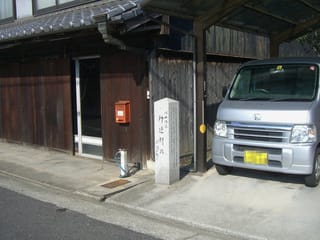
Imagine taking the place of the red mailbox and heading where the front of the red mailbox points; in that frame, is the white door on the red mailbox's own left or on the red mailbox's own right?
on the red mailbox's own right

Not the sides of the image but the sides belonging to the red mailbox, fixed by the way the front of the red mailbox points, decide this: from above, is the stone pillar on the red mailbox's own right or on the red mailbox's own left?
on the red mailbox's own left

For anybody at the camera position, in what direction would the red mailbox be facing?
facing the viewer and to the left of the viewer

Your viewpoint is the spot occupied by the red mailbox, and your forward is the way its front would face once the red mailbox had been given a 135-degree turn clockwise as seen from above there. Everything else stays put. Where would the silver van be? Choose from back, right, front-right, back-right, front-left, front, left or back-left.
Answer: back-right

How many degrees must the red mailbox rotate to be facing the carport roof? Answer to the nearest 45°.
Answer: approximately 135° to its left

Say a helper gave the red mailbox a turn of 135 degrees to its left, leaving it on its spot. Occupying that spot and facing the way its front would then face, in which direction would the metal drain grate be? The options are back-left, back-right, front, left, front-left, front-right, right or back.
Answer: right
